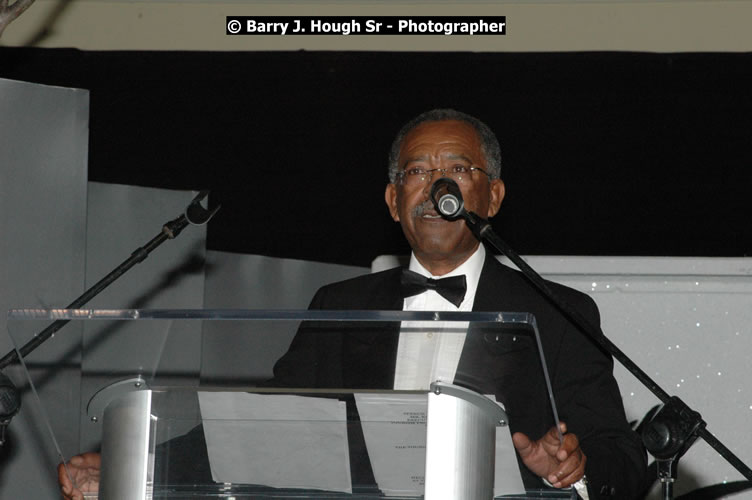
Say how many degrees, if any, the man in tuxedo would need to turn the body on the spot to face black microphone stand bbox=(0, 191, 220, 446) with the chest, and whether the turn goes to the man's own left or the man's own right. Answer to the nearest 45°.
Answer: approximately 45° to the man's own right

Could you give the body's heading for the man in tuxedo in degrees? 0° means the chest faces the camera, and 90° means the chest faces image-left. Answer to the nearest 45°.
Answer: approximately 0°
